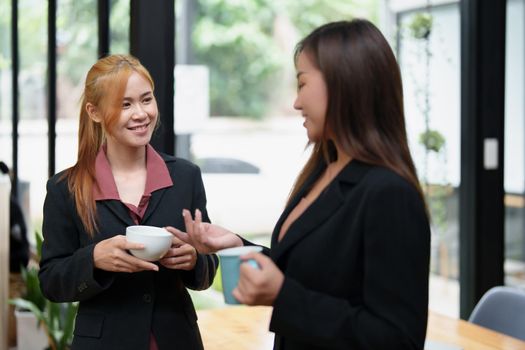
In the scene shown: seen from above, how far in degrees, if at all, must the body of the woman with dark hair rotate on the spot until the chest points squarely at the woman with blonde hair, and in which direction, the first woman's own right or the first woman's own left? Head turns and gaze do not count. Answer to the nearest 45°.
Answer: approximately 45° to the first woman's own right

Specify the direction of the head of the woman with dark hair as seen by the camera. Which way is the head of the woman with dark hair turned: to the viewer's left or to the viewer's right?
to the viewer's left

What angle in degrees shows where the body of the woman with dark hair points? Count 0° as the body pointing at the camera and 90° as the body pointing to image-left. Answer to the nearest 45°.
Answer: approximately 90°

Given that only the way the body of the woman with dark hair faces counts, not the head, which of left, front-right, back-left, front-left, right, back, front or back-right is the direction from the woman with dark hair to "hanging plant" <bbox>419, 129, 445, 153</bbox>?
right

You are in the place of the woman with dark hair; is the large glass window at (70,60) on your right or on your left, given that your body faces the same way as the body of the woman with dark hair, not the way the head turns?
on your right

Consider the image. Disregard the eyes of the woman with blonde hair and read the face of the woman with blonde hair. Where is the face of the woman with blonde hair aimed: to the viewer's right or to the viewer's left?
to the viewer's right

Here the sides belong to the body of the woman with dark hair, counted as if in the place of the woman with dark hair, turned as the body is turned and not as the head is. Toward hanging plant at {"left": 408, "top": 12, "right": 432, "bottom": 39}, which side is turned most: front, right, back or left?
right
